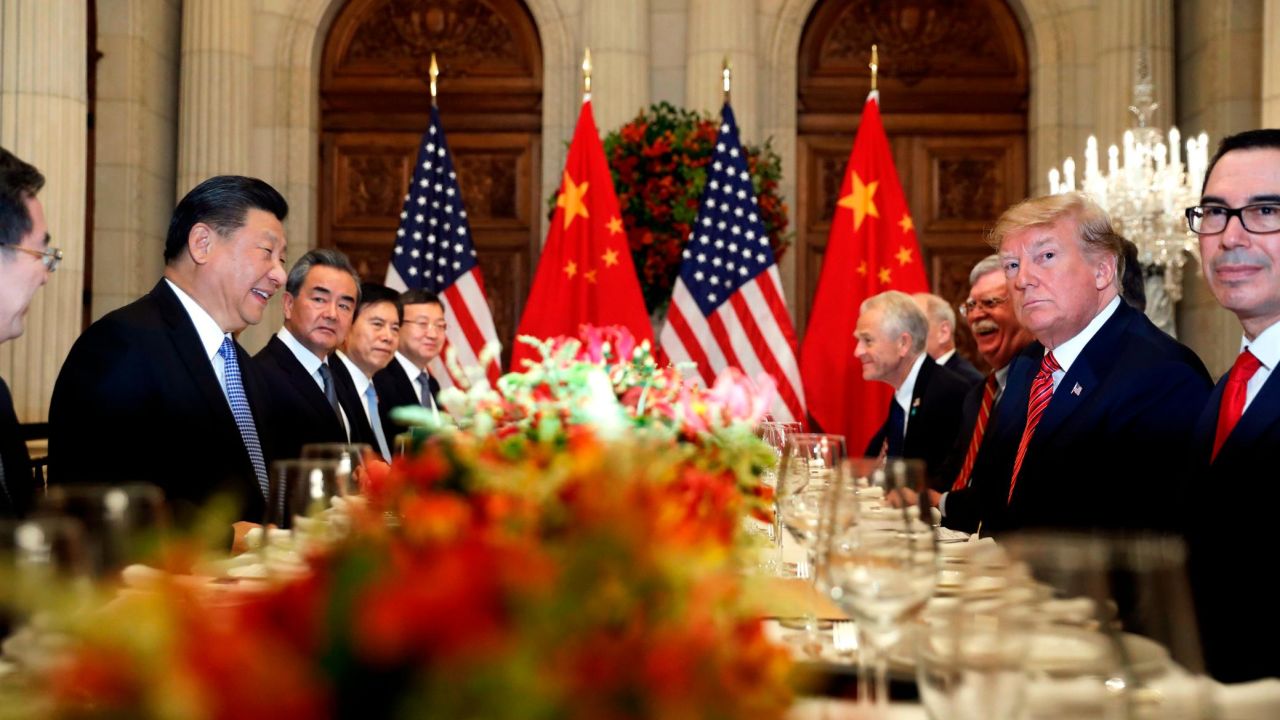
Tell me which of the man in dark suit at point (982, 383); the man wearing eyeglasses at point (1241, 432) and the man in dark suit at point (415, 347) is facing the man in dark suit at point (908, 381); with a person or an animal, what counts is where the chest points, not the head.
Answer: the man in dark suit at point (415, 347)

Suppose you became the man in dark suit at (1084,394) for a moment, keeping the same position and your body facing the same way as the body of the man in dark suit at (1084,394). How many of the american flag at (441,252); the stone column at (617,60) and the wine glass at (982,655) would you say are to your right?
2

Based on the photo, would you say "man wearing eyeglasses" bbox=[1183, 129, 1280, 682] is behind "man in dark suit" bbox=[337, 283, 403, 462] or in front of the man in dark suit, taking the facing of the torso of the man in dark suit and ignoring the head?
in front

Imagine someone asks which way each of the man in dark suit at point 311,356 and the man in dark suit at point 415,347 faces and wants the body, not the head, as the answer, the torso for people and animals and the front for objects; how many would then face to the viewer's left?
0

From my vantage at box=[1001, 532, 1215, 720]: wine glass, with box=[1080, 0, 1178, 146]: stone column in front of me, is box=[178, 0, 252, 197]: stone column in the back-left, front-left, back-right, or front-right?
front-left

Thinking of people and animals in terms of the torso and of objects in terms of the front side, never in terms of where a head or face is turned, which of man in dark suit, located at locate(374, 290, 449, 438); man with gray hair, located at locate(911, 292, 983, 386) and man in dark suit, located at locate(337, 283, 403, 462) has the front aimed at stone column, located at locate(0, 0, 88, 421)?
the man with gray hair

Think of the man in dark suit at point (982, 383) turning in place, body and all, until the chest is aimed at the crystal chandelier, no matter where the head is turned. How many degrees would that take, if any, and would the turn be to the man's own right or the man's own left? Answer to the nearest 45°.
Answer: approximately 135° to the man's own right

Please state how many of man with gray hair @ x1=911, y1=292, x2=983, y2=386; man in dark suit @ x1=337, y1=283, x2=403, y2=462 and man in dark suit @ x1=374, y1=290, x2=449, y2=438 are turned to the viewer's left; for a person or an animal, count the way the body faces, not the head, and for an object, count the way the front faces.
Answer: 1

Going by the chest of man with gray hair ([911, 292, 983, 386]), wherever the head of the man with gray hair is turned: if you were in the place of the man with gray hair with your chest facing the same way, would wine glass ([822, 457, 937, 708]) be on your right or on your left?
on your left

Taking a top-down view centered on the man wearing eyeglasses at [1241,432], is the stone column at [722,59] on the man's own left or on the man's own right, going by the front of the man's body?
on the man's own right

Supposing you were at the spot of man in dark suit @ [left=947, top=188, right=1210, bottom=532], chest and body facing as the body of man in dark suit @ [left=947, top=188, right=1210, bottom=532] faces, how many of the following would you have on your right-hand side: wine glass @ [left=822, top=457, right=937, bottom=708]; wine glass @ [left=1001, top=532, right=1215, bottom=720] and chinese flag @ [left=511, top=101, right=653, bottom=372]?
1

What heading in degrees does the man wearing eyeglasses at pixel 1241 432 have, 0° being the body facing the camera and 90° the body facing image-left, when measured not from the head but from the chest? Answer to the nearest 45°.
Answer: approximately 45°

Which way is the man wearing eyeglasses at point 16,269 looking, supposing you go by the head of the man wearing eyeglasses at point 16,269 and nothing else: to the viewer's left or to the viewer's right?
to the viewer's right

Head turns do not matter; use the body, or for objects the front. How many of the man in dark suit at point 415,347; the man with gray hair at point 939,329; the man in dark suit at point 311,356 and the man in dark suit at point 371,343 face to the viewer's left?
1

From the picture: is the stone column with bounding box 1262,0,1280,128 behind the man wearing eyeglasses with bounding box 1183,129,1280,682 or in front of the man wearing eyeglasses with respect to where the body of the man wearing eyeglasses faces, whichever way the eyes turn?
behind

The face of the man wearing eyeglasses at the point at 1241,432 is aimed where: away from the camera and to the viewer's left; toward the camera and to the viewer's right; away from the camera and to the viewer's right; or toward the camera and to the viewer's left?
toward the camera and to the viewer's left

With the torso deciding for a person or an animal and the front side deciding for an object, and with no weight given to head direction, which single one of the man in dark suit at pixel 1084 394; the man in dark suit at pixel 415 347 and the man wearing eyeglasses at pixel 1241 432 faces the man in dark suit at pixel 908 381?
the man in dark suit at pixel 415 347

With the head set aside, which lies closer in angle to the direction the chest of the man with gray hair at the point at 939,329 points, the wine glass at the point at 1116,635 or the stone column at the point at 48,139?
the stone column

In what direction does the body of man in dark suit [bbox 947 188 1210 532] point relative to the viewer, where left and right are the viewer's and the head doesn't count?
facing the viewer and to the left of the viewer

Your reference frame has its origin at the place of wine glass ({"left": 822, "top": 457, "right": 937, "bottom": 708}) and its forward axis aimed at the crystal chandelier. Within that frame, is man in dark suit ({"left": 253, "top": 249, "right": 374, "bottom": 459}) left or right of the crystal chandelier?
left

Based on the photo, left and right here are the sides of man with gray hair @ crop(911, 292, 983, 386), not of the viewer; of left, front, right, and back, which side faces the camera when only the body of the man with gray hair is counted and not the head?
left

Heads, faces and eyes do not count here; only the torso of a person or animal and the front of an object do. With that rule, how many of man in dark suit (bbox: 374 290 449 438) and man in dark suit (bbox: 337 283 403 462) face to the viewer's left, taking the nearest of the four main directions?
0

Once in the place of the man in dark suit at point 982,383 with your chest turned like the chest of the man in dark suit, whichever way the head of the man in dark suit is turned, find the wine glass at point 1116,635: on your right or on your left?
on your left
